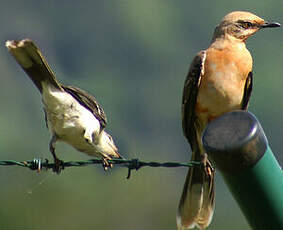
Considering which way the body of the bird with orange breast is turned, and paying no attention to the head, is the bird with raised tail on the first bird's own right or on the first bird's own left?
on the first bird's own right

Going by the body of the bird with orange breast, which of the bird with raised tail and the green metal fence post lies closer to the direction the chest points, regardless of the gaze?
the green metal fence post

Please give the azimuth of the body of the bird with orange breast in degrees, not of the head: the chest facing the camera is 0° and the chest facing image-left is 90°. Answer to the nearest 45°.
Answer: approximately 315°
